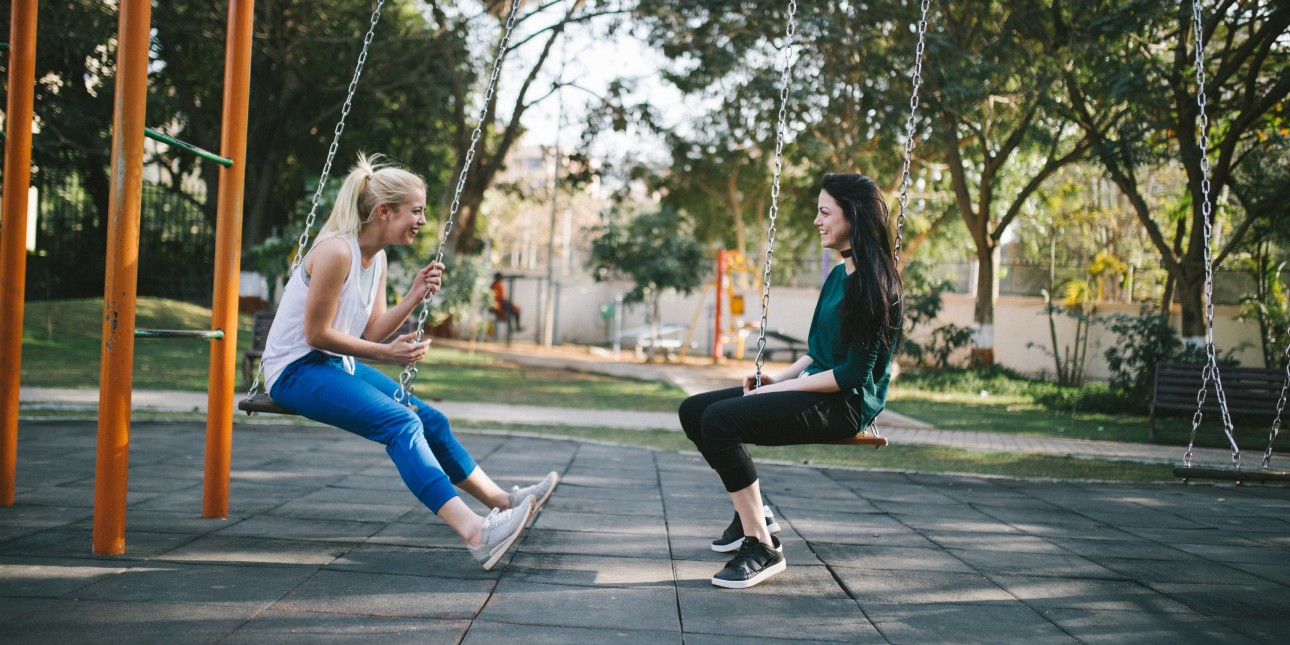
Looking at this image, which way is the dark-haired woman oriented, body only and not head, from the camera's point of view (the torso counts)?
to the viewer's left

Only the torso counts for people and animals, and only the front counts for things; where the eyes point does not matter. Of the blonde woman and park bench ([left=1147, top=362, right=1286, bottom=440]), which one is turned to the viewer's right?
the blonde woman

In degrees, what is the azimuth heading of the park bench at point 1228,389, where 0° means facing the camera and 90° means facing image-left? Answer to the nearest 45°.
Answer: approximately 0°

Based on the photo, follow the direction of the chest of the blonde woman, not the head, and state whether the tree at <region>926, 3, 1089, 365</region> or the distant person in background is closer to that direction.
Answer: the tree

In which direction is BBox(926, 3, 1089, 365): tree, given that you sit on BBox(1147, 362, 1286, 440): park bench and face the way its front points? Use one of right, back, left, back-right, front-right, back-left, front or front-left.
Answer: back-right

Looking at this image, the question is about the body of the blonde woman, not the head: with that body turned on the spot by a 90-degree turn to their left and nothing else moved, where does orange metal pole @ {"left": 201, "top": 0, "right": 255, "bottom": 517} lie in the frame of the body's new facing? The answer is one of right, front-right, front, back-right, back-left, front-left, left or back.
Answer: front-left

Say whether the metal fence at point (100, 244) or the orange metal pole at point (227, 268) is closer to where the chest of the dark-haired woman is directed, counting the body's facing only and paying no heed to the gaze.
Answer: the orange metal pole

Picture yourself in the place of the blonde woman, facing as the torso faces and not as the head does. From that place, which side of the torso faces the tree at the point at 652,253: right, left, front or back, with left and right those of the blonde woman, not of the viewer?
left

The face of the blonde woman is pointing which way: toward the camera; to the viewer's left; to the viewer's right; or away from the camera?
to the viewer's right

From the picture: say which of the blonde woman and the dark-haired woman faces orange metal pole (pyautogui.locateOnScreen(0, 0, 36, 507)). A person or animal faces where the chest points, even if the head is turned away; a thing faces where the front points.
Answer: the dark-haired woman

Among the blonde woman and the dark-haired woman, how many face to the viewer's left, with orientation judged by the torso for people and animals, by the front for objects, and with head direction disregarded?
1

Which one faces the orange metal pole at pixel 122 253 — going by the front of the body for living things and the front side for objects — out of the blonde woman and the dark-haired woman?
the dark-haired woman

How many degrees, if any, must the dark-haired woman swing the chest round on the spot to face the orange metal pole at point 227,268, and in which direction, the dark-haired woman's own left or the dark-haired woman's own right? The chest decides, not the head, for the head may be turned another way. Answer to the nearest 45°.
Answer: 0° — they already face it

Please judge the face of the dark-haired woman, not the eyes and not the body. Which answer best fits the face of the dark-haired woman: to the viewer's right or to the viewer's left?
to the viewer's left

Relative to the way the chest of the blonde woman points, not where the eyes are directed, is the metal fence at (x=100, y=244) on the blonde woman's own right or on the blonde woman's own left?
on the blonde woman's own left

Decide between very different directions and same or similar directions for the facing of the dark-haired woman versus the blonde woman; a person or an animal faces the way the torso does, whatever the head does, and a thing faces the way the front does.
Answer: very different directions

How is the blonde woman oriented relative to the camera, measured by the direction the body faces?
to the viewer's right
